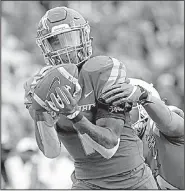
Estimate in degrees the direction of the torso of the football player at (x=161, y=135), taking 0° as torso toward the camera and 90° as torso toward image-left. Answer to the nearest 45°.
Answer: approximately 90°

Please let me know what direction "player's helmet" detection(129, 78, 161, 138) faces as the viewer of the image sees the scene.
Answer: facing to the left of the viewer
